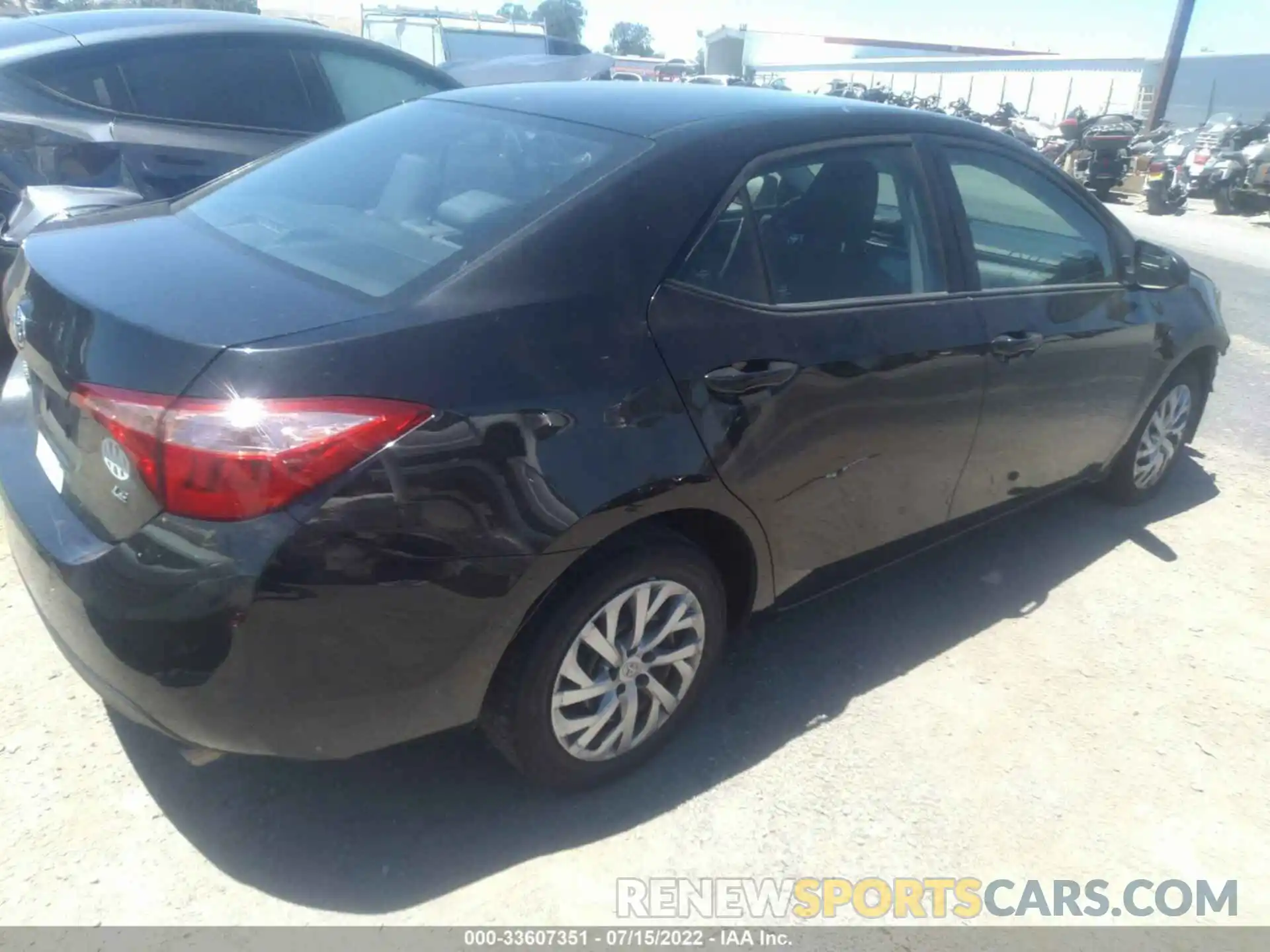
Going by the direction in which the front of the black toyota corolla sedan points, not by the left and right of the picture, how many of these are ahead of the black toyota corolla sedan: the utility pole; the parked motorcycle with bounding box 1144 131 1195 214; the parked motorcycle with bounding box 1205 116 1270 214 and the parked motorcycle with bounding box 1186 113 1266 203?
4

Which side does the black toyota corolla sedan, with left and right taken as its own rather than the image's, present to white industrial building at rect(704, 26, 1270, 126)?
front

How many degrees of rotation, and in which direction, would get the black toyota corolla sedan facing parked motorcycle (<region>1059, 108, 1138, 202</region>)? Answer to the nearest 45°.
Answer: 0° — it already faces it

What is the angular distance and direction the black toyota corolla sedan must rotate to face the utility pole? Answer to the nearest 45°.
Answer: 0° — it already faces it

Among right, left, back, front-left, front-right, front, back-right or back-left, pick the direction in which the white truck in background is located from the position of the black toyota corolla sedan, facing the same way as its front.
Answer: front-left

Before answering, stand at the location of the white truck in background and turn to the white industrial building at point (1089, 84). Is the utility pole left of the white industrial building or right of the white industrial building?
right

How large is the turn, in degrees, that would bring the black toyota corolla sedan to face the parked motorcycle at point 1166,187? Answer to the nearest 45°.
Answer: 0° — it already faces it

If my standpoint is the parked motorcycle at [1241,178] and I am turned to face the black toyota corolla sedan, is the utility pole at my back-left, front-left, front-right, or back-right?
back-right

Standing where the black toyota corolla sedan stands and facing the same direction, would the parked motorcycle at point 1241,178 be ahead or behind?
ahead

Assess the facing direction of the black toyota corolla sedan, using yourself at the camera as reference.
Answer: facing away from the viewer and to the right of the viewer
